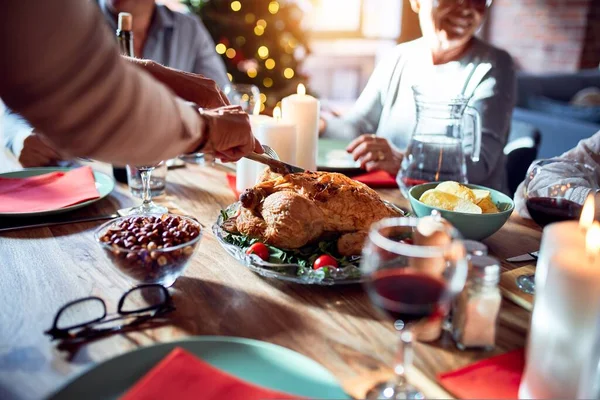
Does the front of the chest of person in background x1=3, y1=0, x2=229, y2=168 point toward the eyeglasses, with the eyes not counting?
yes

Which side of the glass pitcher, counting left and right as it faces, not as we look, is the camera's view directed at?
left

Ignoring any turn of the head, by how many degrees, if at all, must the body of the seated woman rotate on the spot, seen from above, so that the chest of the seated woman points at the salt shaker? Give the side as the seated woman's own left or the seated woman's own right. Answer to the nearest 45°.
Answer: approximately 45° to the seated woman's own left

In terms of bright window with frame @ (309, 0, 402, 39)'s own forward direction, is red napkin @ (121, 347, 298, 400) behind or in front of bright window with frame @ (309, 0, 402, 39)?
in front

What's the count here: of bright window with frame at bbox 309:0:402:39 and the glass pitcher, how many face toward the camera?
1

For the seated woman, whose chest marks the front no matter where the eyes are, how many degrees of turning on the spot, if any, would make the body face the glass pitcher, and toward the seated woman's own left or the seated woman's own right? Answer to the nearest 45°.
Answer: approximately 45° to the seated woman's own left

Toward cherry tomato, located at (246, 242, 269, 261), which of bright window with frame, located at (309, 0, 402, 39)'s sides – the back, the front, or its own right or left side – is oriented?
front

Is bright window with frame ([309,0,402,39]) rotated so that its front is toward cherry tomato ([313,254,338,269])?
yes

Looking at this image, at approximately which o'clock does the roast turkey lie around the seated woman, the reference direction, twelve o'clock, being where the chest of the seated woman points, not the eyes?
The roast turkey is roughly at 11 o'clock from the seated woman.

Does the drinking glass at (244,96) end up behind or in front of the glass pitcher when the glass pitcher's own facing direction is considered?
in front

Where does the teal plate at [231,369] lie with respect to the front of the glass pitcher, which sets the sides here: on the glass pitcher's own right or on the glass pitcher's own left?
on the glass pitcher's own left
